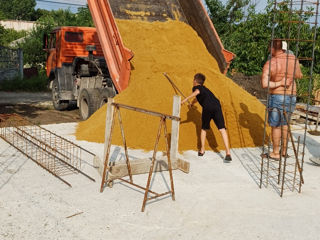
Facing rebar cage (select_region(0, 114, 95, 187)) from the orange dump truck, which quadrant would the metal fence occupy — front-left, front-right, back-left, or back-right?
back-right

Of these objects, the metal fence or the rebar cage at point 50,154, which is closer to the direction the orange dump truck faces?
the metal fence

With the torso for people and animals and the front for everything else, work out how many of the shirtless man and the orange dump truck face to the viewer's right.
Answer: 0

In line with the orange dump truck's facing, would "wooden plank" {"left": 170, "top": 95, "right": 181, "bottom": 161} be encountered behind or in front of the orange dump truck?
behind

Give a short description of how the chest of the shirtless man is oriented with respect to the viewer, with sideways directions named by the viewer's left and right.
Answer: facing away from the viewer and to the left of the viewer

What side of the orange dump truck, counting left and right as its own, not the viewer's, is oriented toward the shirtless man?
back

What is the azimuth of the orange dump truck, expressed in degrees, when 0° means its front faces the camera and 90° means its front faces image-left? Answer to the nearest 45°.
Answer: approximately 135°

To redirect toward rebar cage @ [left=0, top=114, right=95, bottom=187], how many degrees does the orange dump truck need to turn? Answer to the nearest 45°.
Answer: approximately 135° to its left

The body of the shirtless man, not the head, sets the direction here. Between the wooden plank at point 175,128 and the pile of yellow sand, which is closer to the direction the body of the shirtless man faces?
the pile of yellow sand
